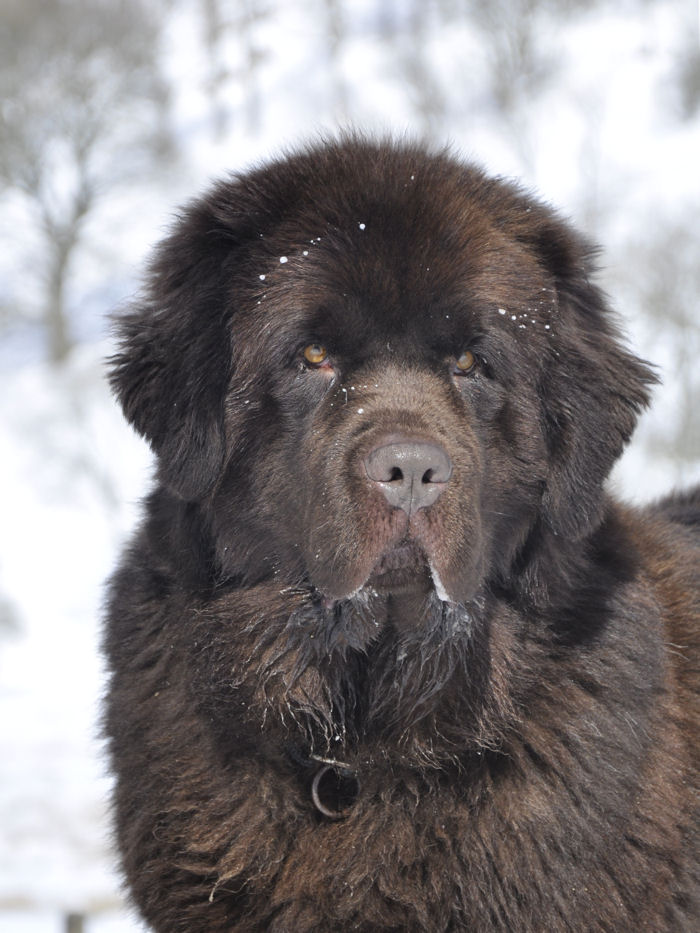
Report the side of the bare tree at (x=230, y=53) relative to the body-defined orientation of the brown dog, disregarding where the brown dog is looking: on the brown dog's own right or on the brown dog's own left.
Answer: on the brown dog's own right
